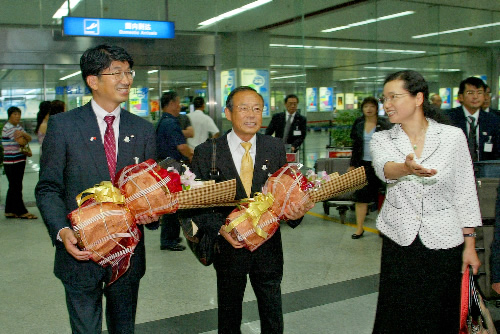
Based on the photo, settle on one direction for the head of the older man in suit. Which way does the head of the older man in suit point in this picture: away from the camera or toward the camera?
toward the camera

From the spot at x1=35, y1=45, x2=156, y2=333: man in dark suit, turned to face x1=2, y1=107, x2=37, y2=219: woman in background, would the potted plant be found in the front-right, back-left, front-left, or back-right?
front-right

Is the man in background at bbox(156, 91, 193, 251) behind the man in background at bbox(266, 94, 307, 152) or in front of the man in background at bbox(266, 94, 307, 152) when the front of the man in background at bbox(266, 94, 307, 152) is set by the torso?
in front

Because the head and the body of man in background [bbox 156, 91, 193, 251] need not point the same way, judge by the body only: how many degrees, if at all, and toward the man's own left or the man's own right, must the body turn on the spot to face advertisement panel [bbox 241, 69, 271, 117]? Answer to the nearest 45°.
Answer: approximately 45° to the man's own left

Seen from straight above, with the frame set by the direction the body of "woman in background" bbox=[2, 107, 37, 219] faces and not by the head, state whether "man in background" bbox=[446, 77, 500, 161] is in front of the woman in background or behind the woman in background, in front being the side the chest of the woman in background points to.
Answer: in front

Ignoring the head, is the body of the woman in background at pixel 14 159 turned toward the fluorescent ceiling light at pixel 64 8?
no

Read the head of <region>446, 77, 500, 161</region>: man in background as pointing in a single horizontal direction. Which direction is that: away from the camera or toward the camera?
toward the camera

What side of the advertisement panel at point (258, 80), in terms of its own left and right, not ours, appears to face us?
front

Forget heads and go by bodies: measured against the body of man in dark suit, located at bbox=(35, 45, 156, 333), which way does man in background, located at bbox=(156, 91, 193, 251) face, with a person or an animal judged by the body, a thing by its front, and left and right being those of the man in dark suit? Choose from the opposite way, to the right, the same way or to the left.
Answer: to the left

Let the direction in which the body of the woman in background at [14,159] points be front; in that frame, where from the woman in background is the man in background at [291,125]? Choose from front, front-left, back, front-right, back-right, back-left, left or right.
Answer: front-left

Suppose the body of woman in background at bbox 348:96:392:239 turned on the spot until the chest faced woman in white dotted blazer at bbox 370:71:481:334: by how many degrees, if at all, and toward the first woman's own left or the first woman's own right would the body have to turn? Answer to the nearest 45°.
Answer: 0° — they already face them

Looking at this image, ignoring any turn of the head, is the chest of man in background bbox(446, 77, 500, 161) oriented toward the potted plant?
no

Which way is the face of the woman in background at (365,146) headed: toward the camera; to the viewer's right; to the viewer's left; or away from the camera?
toward the camera

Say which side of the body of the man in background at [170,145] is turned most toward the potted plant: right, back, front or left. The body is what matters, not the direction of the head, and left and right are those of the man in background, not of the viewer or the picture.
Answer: front

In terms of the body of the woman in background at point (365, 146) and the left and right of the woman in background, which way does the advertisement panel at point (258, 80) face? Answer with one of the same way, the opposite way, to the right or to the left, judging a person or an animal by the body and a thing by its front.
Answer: the same way

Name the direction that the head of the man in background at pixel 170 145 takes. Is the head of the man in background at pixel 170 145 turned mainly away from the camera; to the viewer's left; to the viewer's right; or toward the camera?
to the viewer's right

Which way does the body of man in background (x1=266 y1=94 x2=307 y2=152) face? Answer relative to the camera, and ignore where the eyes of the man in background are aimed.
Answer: toward the camera

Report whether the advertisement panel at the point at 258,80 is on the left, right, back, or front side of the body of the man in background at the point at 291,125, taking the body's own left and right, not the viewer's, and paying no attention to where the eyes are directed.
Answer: back

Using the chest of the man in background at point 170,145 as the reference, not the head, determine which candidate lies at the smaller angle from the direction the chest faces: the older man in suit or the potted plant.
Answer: the potted plant

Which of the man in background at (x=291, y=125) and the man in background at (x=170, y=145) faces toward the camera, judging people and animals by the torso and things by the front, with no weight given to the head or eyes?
the man in background at (x=291, y=125)

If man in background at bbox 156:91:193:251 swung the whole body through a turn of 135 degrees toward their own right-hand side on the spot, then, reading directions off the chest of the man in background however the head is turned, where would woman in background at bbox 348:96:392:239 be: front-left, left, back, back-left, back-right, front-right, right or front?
left
